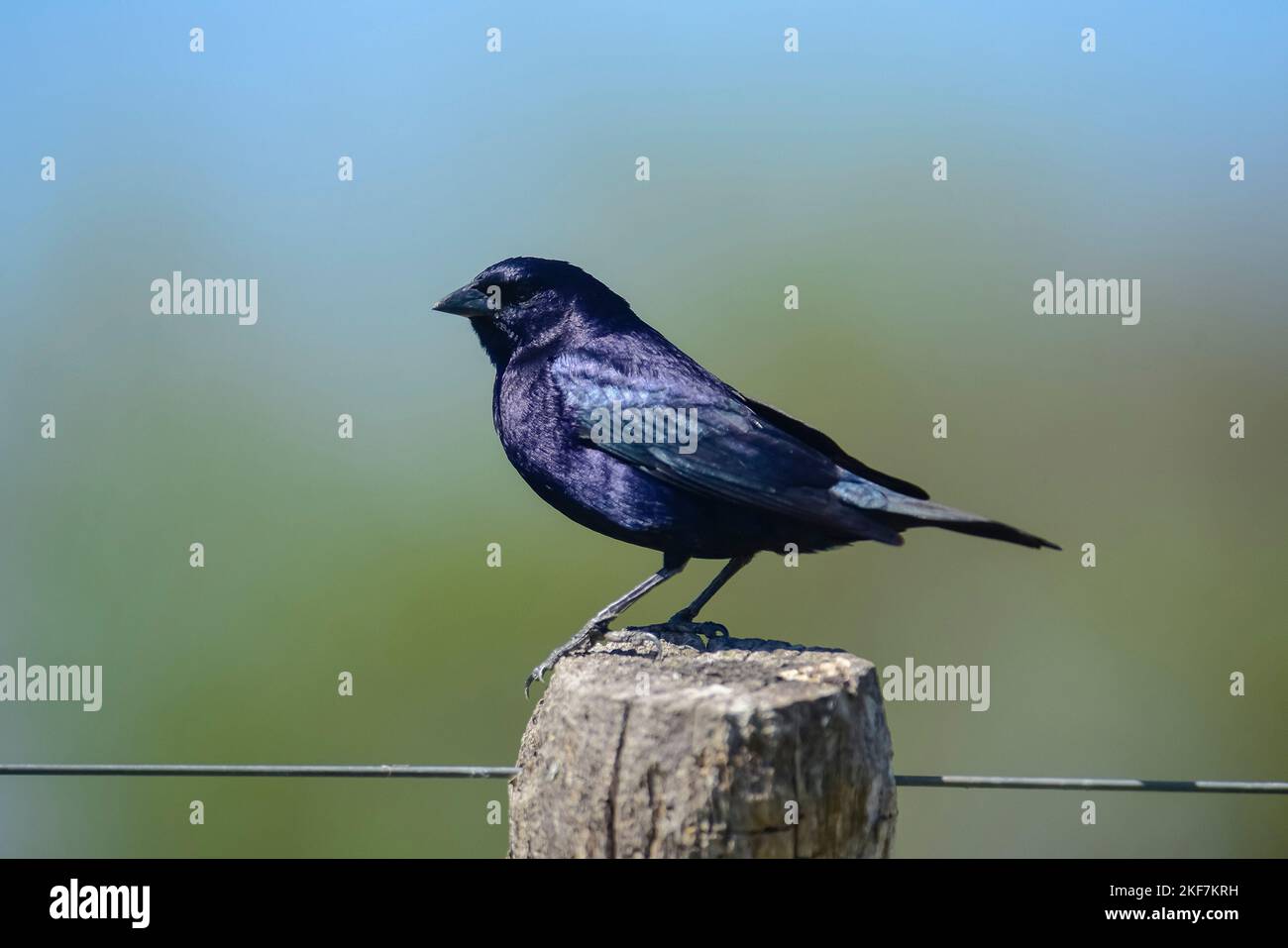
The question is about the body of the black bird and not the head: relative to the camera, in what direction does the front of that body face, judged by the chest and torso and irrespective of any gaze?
to the viewer's left

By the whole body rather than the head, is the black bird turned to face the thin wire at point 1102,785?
no
